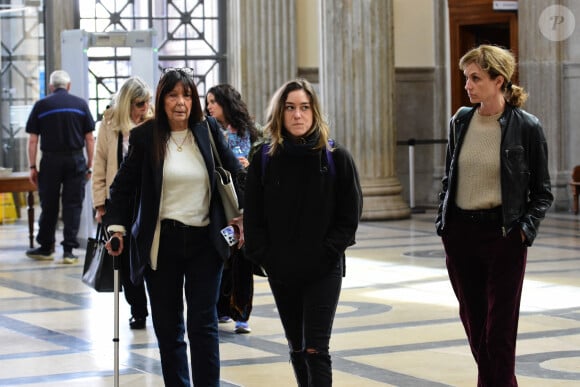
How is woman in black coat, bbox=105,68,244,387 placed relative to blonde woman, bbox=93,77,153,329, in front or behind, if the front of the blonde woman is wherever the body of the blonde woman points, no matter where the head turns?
in front

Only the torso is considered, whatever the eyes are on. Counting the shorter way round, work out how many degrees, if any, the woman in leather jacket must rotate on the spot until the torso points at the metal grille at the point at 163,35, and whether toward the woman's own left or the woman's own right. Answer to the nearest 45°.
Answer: approximately 135° to the woman's own right

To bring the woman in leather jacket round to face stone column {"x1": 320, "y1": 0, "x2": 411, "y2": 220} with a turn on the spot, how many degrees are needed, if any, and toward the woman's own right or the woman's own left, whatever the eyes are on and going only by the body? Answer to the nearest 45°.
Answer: approximately 135° to the woman's own right

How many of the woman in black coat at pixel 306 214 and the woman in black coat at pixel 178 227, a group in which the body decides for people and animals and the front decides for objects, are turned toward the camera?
2

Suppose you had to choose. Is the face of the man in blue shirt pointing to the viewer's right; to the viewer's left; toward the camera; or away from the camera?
away from the camera

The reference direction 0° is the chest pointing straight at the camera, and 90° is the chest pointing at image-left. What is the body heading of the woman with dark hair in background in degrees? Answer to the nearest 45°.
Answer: approximately 45°

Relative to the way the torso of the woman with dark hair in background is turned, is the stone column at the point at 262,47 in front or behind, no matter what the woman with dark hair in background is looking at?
behind

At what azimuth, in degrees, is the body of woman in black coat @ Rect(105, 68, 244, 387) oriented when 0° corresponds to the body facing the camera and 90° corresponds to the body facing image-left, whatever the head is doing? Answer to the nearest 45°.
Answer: approximately 0°

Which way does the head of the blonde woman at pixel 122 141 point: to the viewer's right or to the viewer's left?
to the viewer's right

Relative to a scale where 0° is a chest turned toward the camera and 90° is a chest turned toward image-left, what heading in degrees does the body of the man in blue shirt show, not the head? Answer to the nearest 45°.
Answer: approximately 180°

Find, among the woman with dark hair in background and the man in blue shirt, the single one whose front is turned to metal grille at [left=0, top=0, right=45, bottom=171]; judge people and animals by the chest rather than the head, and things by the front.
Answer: the man in blue shirt

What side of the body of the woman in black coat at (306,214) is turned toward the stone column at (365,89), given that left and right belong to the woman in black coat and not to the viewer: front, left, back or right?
back

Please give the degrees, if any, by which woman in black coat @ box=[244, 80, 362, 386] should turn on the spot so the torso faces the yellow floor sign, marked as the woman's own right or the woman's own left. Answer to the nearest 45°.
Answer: approximately 180°

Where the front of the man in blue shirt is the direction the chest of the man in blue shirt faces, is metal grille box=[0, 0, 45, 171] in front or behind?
in front

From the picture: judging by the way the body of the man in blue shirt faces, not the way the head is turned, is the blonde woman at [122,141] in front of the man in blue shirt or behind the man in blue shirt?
behind

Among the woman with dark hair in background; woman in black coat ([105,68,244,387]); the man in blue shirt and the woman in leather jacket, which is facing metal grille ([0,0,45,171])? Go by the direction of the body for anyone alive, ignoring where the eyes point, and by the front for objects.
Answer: the man in blue shirt
